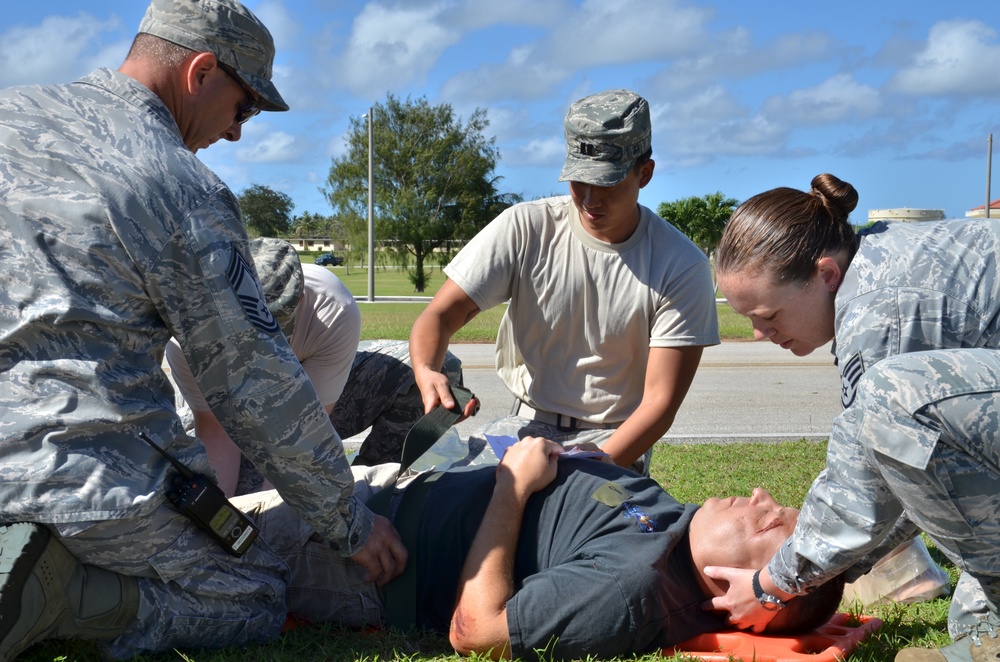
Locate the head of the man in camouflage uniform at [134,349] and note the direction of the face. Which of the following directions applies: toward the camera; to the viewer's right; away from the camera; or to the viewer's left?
to the viewer's right

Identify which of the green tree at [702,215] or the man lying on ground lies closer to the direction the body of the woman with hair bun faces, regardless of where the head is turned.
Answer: the man lying on ground

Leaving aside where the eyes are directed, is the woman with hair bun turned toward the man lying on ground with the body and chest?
yes

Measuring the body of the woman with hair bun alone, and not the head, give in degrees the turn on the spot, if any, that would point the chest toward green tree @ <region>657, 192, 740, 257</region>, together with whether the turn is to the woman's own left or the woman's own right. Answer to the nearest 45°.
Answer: approximately 90° to the woman's own right

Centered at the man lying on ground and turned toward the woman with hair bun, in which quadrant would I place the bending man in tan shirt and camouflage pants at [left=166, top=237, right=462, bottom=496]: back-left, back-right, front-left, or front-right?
back-left

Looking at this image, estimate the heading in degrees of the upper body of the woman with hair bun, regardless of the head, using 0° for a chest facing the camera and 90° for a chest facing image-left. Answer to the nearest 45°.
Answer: approximately 90°
